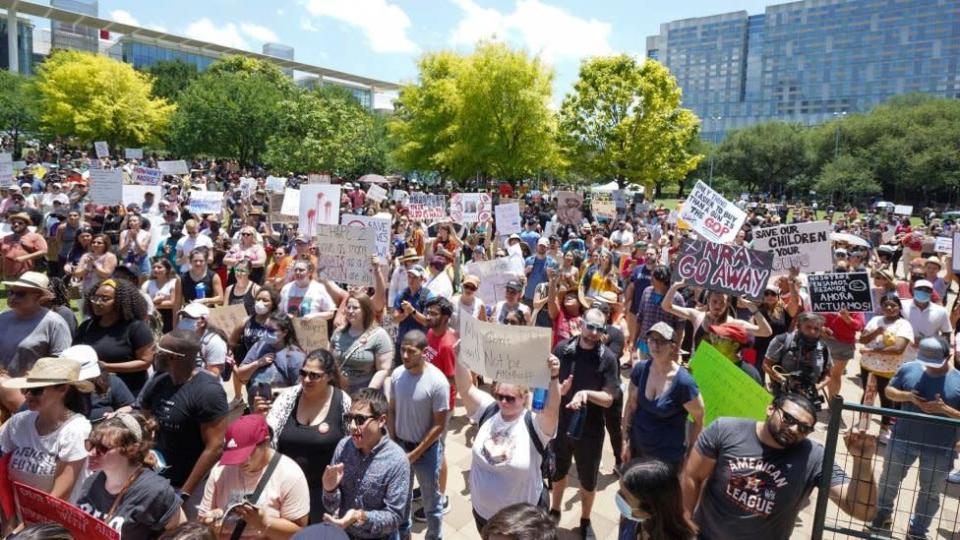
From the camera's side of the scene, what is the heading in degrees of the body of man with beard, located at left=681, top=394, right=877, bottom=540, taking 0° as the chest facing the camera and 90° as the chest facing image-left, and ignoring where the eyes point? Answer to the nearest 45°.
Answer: approximately 0°

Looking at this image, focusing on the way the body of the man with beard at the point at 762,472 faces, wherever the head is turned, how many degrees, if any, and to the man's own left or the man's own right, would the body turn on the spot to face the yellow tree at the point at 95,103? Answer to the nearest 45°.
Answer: approximately 135° to the man's own right

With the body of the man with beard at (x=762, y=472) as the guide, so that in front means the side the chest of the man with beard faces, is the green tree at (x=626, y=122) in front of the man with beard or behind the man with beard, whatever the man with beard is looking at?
behind

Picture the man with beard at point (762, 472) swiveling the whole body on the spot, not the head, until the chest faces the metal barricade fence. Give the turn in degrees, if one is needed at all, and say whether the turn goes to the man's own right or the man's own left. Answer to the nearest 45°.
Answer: approximately 135° to the man's own left

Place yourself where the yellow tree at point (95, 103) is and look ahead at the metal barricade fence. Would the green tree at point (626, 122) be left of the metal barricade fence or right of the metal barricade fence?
left
